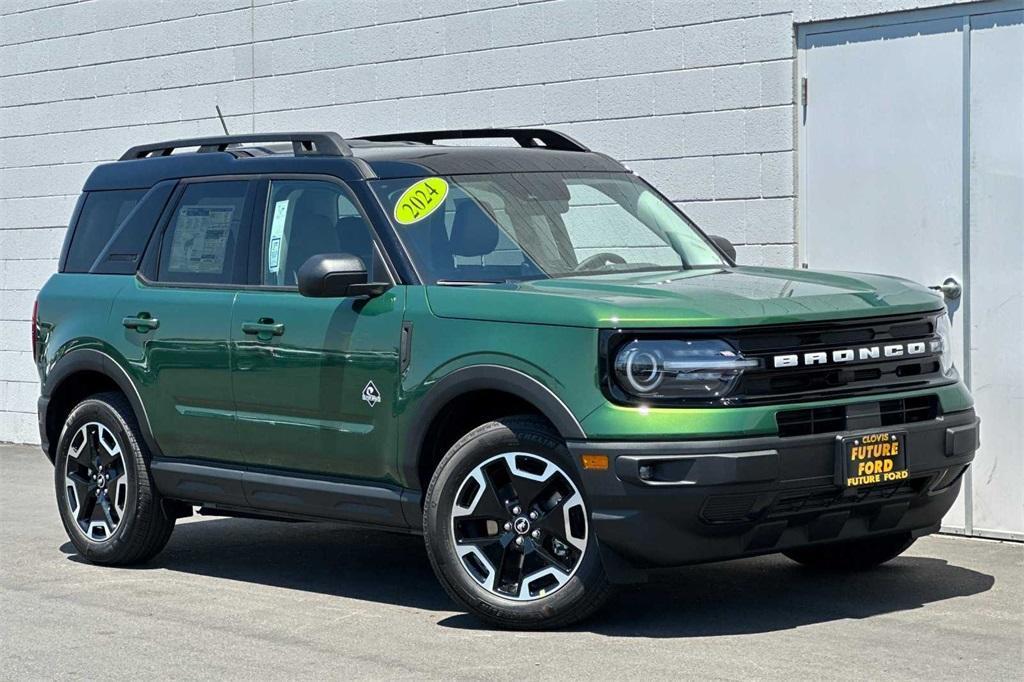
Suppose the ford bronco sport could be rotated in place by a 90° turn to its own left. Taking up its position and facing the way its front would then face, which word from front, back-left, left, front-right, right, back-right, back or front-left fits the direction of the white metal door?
front

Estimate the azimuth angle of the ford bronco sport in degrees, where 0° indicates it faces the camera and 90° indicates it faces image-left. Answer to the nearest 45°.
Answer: approximately 315°
